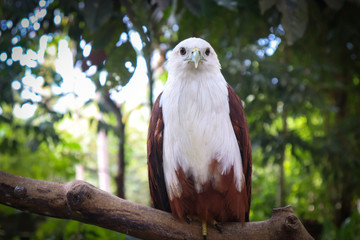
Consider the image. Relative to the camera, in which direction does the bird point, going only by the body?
toward the camera

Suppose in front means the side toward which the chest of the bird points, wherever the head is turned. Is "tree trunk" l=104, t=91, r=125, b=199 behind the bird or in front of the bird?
behind
